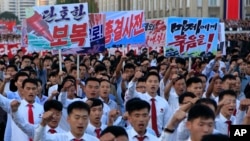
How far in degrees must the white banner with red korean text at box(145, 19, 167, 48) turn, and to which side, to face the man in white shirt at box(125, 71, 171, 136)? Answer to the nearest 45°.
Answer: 0° — it already faces them

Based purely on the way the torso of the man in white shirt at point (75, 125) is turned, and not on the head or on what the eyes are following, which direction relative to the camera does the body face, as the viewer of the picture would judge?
toward the camera

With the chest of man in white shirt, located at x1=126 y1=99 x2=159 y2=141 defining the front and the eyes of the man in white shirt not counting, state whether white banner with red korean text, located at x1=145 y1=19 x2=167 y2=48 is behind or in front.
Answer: behind

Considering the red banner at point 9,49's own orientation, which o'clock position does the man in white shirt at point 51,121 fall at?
The man in white shirt is roughly at 12 o'clock from the red banner.

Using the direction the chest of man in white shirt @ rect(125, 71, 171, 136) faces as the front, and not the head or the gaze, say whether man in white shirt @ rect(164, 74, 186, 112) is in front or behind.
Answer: behind

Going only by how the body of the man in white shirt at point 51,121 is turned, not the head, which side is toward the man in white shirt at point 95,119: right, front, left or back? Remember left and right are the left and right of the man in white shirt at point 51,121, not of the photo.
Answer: left

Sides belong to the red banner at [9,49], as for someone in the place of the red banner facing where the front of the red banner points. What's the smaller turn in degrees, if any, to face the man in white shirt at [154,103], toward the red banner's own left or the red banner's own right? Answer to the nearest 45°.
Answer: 0° — it already faces them

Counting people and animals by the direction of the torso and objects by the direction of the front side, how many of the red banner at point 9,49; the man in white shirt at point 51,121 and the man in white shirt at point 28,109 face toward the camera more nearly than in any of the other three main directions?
3

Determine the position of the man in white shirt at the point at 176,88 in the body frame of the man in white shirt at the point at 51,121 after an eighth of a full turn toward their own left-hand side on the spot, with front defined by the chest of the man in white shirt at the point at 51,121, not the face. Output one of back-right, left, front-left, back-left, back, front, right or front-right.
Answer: left

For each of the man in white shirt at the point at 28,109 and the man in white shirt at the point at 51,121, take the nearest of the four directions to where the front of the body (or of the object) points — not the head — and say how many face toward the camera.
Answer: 2

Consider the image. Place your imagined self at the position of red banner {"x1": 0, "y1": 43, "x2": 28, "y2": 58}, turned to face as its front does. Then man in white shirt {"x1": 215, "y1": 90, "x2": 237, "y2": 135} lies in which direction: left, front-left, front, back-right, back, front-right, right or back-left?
front

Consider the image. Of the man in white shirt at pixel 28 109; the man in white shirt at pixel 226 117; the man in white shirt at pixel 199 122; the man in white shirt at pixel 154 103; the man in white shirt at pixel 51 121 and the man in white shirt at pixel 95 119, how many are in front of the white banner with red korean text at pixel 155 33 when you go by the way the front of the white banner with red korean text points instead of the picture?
6

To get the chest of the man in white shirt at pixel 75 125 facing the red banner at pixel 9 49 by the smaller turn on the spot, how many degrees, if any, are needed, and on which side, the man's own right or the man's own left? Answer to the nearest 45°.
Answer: approximately 180°

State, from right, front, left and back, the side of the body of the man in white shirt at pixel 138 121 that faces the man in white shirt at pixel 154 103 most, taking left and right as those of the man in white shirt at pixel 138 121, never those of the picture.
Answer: back

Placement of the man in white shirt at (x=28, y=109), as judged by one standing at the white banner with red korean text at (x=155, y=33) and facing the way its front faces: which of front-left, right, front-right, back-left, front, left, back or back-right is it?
front

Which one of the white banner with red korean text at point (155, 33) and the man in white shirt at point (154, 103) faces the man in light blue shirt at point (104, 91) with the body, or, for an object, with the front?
the white banner with red korean text

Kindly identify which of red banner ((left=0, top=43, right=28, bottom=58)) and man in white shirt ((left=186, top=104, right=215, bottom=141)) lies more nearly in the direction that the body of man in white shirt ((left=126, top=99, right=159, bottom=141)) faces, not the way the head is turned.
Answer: the man in white shirt
